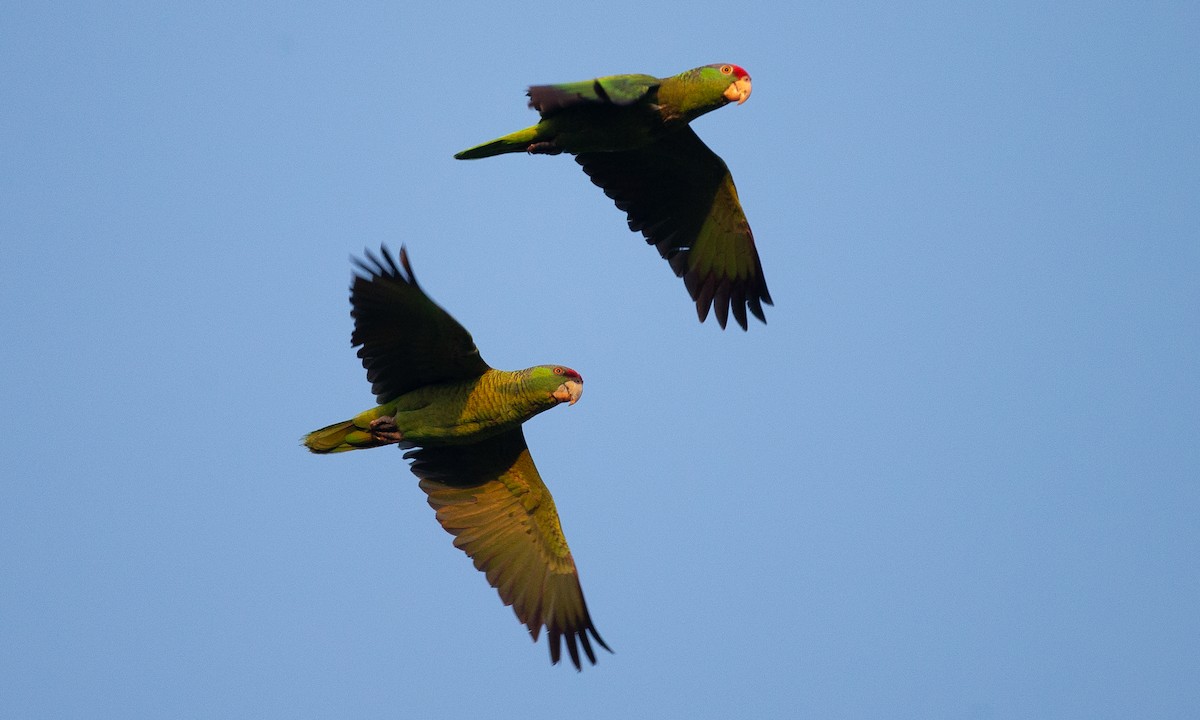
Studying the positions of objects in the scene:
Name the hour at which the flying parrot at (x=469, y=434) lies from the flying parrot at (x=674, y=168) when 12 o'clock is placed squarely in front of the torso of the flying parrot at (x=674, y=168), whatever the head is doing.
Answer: the flying parrot at (x=469, y=434) is roughly at 5 o'clock from the flying parrot at (x=674, y=168).

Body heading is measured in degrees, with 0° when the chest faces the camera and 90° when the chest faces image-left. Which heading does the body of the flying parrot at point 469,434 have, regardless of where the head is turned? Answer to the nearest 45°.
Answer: approximately 270°

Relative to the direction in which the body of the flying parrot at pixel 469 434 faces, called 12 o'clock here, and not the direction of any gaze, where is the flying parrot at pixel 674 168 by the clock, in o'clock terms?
the flying parrot at pixel 674 168 is roughly at 11 o'clock from the flying parrot at pixel 469 434.

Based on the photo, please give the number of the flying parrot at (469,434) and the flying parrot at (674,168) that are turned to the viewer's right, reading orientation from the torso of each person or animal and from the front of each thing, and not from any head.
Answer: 2

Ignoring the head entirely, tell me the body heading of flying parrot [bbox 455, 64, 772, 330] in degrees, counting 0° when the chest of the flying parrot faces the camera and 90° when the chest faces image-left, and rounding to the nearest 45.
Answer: approximately 270°
